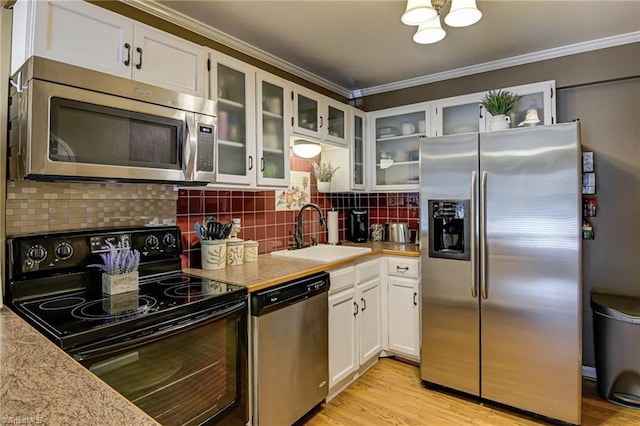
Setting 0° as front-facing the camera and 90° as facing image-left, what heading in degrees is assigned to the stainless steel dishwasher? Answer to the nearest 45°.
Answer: approximately 315°

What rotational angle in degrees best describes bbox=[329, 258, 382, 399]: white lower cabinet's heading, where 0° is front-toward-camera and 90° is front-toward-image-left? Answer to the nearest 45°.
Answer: approximately 315°

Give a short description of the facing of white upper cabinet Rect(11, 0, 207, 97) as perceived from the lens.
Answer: facing the viewer and to the right of the viewer

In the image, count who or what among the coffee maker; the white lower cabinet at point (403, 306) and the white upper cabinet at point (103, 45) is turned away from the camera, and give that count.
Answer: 0

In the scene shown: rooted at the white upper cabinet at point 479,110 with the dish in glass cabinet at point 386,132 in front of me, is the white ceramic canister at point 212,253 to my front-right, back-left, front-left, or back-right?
front-left

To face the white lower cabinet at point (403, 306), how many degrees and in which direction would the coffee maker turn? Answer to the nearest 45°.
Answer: approximately 45° to its left

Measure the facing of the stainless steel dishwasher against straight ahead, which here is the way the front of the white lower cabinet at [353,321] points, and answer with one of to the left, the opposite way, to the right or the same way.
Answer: the same way

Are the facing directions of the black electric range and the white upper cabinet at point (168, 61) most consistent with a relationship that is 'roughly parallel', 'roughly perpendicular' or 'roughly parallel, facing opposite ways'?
roughly parallel

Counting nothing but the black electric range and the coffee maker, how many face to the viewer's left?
0

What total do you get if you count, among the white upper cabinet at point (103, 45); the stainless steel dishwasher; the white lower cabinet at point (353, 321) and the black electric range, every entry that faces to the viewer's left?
0

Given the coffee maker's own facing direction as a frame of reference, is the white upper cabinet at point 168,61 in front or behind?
in front

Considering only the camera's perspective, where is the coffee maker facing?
facing the viewer

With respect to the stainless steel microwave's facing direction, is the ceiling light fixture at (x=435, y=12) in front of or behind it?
in front

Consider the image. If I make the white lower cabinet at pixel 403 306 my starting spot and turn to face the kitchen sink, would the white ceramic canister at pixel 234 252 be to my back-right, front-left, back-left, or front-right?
front-left

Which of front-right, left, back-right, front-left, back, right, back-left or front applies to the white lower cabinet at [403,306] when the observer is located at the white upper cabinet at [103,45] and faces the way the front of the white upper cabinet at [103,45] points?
front-left

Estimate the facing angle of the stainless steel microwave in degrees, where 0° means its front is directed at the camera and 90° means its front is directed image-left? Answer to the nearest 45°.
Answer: approximately 315°

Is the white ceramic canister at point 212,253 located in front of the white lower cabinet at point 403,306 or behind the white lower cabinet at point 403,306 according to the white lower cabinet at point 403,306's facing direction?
in front
